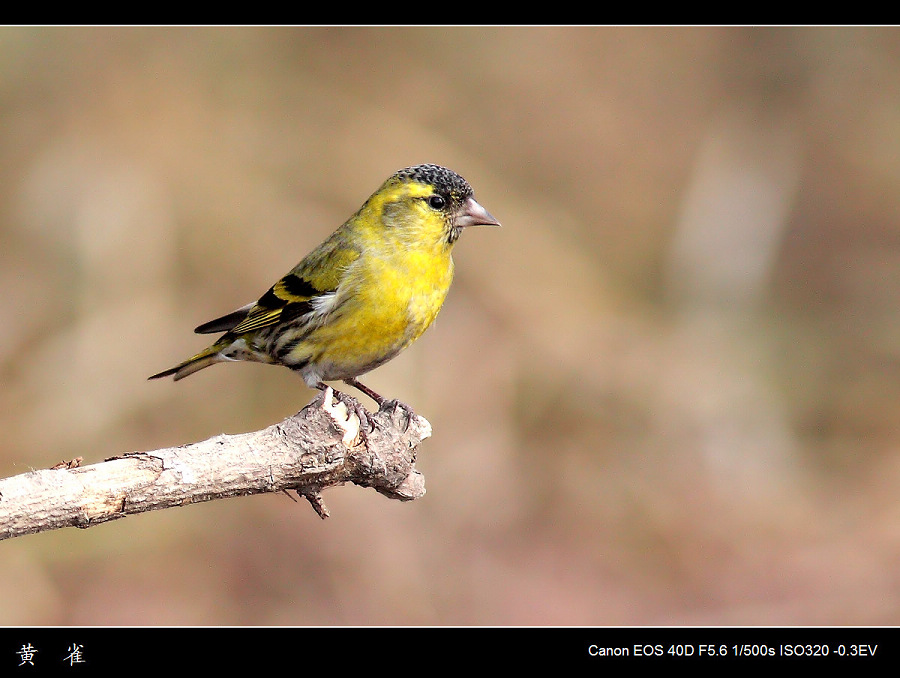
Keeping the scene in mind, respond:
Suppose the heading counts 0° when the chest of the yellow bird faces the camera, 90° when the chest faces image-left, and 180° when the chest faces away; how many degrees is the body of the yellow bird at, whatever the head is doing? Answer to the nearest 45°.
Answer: approximately 270°
